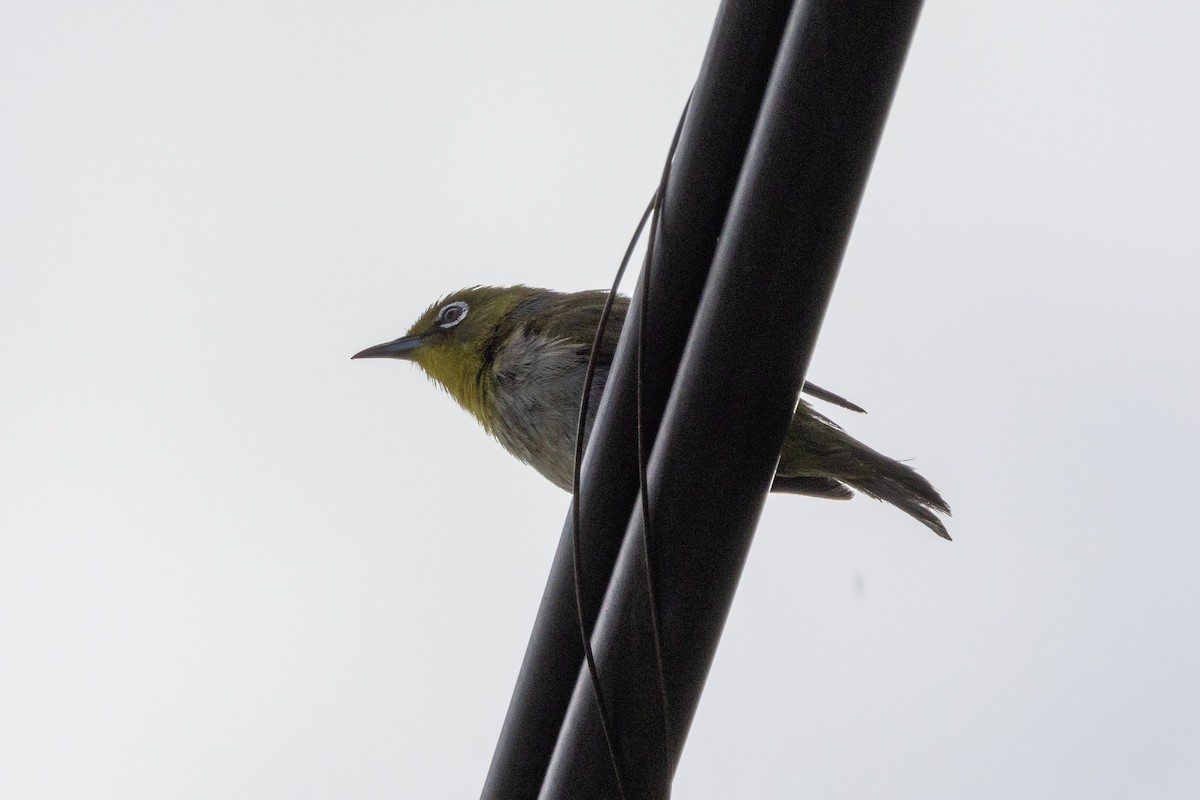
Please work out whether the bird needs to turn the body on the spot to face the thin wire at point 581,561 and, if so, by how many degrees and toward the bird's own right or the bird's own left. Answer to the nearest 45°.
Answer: approximately 90° to the bird's own left

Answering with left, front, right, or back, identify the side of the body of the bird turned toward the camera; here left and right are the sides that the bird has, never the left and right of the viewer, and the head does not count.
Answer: left
